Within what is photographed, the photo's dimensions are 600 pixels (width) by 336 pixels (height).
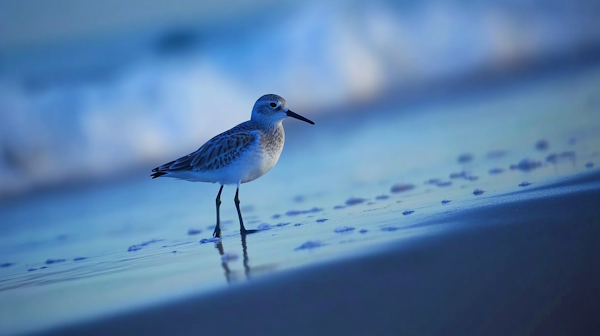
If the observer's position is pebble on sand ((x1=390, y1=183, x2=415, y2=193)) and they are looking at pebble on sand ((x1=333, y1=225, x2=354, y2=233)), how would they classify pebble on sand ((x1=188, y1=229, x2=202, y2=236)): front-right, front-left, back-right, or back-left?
front-right

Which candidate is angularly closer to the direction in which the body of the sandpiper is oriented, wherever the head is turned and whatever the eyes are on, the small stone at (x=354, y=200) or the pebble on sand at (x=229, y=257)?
the small stone

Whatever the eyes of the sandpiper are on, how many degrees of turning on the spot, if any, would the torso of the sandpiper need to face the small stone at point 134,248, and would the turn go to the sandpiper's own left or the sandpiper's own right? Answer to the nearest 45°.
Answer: approximately 180°

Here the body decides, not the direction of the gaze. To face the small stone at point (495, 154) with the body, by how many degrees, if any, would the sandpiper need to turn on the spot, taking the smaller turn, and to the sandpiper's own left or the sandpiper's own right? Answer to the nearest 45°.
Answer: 0° — it already faces it

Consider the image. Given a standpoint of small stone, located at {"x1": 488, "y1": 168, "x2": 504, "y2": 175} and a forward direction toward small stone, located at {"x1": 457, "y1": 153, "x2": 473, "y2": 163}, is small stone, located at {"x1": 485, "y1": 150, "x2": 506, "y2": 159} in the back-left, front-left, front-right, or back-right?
front-right

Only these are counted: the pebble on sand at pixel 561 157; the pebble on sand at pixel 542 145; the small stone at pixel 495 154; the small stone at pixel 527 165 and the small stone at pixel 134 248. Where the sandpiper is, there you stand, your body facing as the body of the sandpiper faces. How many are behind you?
1

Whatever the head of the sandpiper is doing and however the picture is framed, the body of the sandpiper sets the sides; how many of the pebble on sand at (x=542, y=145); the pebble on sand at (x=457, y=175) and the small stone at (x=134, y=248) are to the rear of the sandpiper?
1

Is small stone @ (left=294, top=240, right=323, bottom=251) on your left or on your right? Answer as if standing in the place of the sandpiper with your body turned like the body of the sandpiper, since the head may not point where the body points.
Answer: on your right

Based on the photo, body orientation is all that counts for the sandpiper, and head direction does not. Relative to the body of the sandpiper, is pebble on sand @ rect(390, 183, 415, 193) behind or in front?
in front

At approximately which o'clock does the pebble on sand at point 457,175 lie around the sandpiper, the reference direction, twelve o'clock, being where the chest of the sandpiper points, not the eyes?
The pebble on sand is roughly at 12 o'clock from the sandpiper.

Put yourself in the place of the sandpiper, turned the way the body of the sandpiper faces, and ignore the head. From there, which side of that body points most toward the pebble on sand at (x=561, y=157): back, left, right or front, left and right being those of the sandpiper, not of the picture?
front

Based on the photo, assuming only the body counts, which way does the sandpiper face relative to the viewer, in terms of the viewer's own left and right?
facing to the right of the viewer

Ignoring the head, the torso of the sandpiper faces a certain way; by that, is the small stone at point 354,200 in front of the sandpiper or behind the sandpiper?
in front

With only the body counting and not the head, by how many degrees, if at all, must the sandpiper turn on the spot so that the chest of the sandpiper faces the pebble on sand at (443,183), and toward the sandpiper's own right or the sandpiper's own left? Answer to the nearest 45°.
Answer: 0° — it already faces it

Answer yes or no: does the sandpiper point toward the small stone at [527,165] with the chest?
yes
